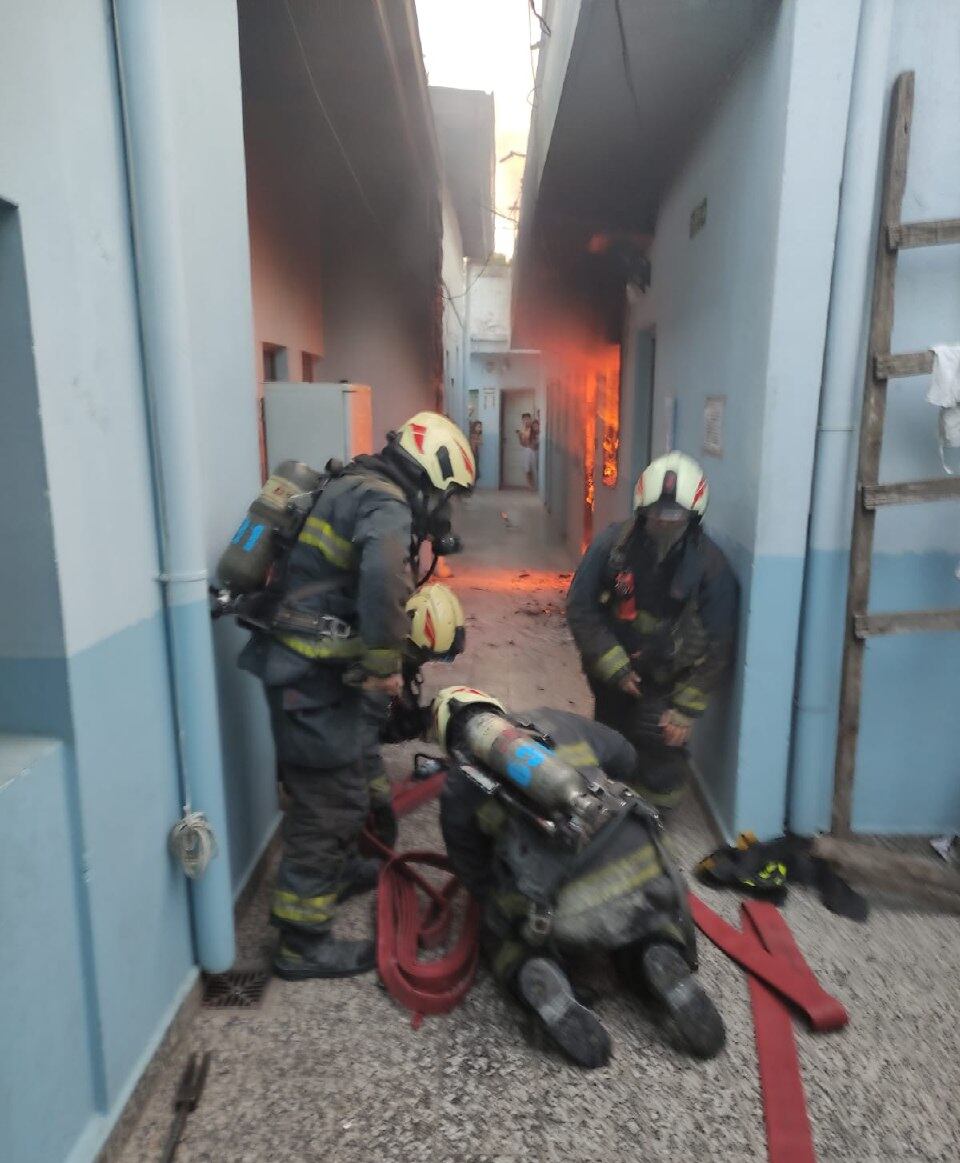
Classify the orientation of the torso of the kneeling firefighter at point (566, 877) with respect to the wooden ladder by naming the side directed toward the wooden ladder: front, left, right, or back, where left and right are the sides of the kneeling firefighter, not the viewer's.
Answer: right

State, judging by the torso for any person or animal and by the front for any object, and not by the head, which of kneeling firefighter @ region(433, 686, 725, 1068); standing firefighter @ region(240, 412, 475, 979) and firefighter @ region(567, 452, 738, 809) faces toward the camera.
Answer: the firefighter

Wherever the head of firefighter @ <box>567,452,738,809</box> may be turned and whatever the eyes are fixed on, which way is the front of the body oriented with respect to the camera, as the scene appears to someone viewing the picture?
toward the camera

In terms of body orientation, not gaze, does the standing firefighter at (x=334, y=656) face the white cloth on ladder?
yes

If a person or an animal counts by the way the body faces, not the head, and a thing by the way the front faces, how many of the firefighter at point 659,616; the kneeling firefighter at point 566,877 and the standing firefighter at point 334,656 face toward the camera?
1

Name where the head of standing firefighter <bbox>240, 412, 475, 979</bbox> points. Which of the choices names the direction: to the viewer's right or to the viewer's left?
to the viewer's right

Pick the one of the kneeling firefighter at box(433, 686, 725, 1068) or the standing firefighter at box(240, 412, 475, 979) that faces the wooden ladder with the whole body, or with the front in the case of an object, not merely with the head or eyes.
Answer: the standing firefighter

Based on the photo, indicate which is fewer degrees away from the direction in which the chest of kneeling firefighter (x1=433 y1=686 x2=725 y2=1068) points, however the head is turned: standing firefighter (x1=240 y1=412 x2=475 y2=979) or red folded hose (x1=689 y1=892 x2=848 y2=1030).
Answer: the standing firefighter

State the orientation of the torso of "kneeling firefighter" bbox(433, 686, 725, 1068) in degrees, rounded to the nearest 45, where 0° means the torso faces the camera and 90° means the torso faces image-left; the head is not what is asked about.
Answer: approximately 135°

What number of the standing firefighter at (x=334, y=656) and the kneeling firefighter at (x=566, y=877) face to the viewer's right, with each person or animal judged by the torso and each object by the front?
1

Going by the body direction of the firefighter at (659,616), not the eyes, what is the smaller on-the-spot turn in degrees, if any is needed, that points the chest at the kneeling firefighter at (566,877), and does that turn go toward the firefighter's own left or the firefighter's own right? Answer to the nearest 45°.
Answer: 0° — they already face them

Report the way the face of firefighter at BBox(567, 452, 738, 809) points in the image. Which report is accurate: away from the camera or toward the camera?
toward the camera

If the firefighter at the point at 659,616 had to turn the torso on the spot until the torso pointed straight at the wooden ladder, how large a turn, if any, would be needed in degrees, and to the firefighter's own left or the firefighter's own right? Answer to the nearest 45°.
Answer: approximately 90° to the firefighter's own left

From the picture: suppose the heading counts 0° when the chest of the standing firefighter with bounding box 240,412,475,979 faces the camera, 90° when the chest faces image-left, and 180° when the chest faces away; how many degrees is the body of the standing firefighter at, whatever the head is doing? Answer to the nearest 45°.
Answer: approximately 270°

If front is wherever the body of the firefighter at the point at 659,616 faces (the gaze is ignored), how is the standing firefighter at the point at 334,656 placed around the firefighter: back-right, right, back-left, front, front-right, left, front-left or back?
front-right

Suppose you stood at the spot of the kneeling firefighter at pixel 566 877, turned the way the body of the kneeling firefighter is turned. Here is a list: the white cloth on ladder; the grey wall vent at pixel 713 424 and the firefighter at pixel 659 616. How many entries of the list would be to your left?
0

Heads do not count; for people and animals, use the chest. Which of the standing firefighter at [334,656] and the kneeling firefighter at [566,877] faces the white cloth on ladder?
the standing firefighter
